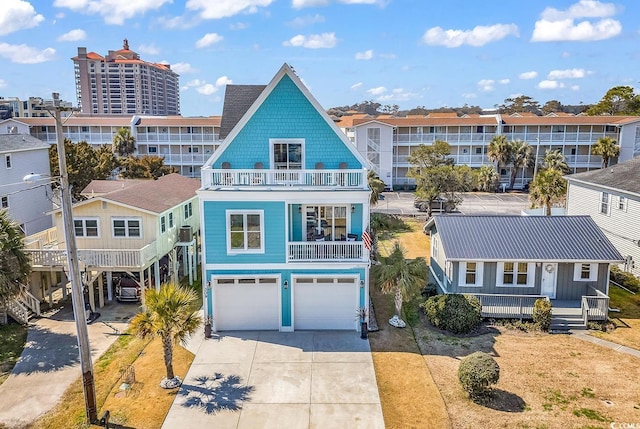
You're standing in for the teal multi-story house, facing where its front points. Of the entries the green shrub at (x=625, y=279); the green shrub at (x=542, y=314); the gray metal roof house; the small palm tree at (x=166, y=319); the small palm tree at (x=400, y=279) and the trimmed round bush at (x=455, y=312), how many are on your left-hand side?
5

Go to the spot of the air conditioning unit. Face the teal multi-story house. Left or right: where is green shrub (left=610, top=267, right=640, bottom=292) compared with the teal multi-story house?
left

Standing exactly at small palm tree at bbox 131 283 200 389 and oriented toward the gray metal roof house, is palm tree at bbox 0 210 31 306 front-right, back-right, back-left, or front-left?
back-left

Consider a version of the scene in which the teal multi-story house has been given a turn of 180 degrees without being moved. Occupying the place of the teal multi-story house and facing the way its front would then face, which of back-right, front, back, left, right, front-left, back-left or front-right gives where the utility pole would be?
back-left

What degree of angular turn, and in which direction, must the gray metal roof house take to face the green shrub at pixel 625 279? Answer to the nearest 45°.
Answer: approximately 135° to its left

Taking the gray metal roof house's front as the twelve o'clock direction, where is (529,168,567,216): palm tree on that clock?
The palm tree is roughly at 6 o'clock from the gray metal roof house.

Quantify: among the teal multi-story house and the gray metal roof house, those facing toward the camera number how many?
2

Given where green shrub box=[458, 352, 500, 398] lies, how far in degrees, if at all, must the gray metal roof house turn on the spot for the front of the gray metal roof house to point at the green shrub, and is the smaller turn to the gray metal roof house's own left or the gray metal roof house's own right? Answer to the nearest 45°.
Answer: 0° — it already faces it

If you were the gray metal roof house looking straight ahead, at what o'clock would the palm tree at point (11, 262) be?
The palm tree is roughly at 2 o'clock from the gray metal roof house.

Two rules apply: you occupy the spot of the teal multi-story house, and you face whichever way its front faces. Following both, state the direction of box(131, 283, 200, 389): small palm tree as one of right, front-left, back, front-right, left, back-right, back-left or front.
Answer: front-right

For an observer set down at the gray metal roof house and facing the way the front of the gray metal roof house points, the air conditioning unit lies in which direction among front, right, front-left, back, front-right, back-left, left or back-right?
right

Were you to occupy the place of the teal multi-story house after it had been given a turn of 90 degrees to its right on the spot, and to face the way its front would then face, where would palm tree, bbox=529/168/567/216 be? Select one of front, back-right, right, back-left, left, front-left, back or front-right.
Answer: back-right

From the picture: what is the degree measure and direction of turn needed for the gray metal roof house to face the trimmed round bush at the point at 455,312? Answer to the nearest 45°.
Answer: approximately 45° to its right
